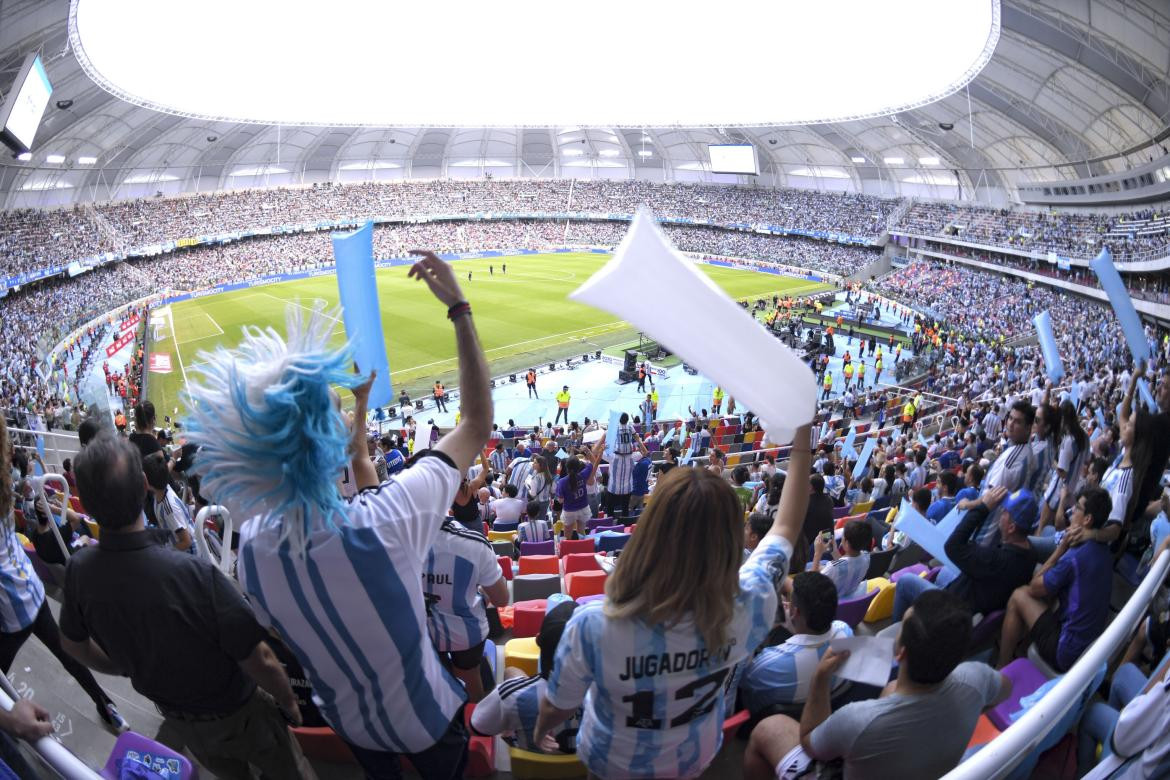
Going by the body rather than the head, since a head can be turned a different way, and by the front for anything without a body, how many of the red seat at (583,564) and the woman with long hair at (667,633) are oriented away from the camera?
2

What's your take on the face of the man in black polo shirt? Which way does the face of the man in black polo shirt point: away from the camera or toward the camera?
away from the camera

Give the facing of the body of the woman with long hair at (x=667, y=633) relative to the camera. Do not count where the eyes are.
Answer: away from the camera

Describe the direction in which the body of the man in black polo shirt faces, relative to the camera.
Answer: away from the camera

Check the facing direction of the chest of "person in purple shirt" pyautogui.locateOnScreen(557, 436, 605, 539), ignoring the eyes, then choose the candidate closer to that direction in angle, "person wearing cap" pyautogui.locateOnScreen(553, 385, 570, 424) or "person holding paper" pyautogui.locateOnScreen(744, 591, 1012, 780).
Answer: the person wearing cap

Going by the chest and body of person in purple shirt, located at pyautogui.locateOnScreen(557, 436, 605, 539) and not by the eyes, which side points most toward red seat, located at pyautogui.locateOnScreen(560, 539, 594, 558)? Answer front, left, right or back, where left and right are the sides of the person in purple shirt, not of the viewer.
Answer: back

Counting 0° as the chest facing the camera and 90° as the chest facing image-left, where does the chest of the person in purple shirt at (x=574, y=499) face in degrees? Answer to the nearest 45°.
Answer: approximately 180°

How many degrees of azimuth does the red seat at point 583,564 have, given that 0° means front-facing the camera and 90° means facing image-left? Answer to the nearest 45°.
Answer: approximately 180°

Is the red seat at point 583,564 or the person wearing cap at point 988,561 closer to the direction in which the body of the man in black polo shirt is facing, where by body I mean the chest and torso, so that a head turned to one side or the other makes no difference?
the red seat
